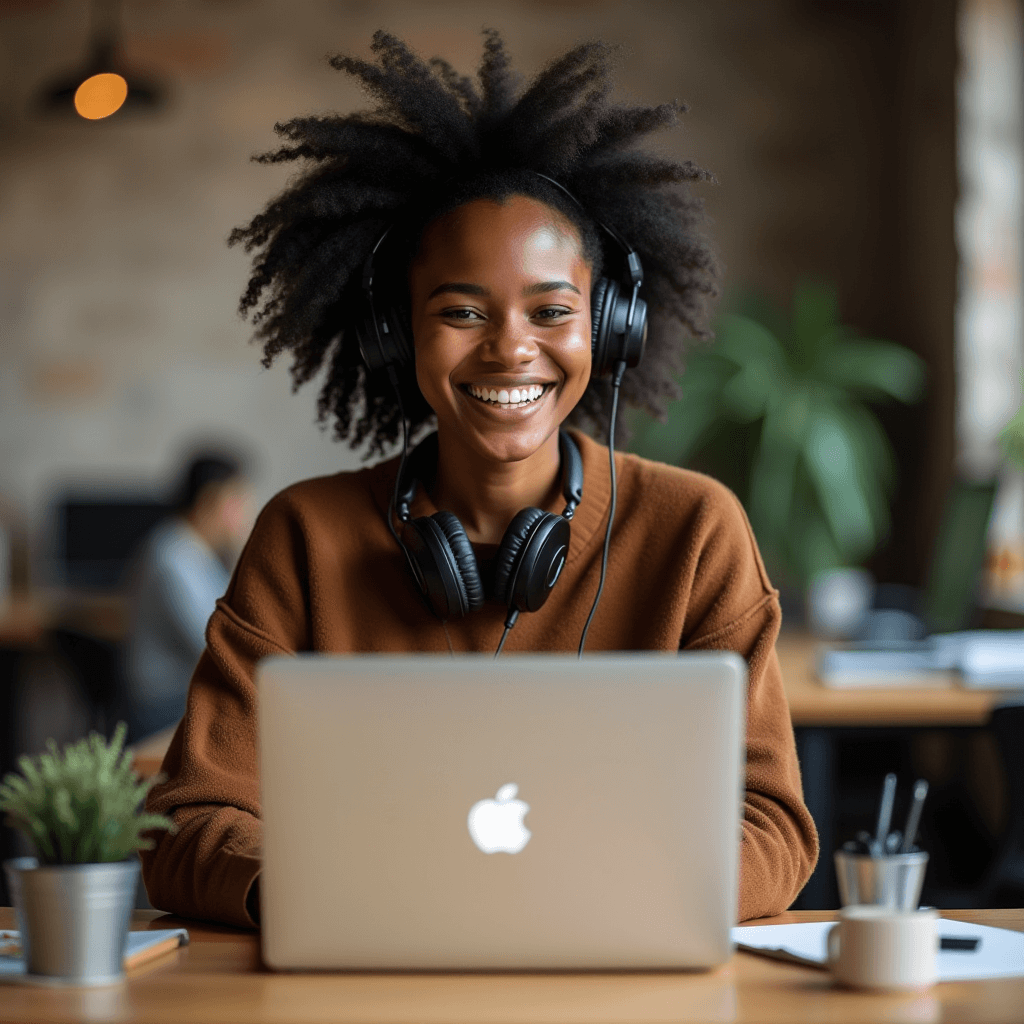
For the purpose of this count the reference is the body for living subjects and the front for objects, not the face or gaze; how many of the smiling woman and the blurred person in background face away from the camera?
0

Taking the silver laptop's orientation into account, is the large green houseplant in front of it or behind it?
in front

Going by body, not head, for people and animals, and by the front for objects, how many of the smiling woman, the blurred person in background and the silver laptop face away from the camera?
1

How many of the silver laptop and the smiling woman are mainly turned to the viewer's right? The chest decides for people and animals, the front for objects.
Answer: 0

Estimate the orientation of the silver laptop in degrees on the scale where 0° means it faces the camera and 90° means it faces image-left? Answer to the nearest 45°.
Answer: approximately 180°

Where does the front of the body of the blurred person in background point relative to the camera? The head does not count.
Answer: to the viewer's right

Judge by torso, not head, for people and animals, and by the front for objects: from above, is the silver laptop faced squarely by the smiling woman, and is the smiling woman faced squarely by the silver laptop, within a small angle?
yes

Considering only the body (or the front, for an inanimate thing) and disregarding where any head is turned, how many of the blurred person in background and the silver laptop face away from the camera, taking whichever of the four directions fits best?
1

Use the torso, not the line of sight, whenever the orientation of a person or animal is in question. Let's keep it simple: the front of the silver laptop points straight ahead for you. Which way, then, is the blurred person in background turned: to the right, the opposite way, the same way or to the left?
to the right

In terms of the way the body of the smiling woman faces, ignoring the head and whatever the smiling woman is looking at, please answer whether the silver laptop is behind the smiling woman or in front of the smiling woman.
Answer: in front

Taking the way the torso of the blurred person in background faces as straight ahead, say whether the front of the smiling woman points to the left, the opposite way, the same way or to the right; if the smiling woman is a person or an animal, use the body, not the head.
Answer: to the right
